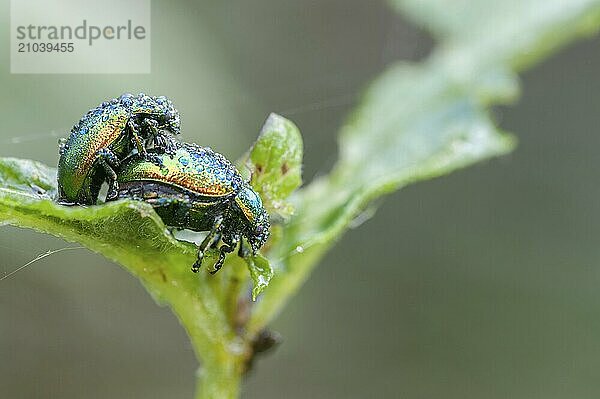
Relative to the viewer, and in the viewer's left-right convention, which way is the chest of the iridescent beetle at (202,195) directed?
facing to the right of the viewer
